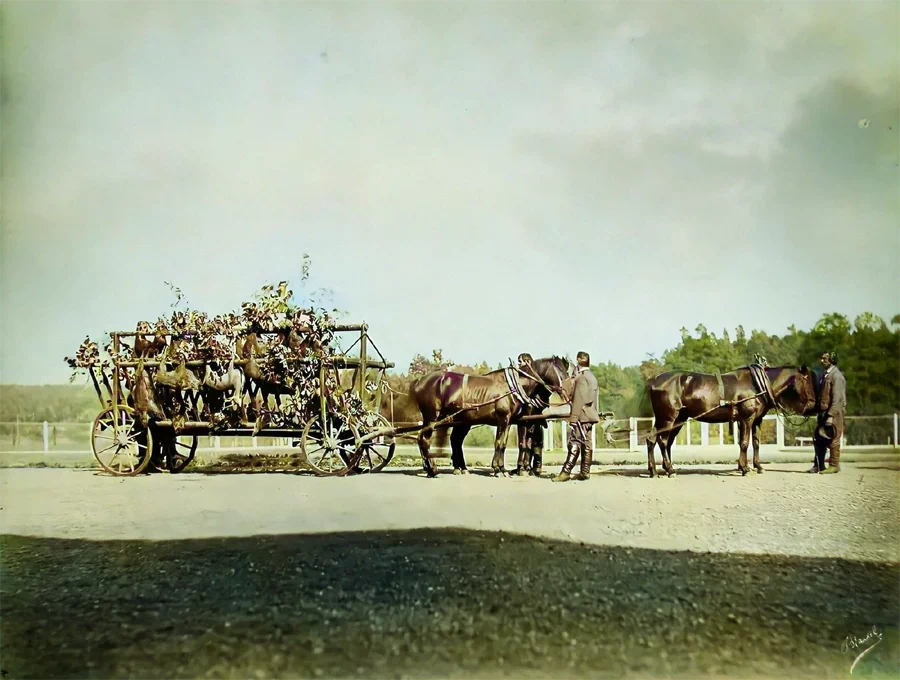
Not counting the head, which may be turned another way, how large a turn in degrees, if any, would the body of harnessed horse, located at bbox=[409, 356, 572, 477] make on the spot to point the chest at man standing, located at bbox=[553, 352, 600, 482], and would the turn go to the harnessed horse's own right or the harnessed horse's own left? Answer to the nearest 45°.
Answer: approximately 45° to the harnessed horse's own right

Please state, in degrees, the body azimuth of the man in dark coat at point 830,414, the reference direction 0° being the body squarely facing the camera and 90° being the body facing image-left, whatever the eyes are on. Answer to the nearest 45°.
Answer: approximately 90°

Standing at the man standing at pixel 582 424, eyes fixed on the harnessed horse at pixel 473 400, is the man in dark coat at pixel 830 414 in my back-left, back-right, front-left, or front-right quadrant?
back-right

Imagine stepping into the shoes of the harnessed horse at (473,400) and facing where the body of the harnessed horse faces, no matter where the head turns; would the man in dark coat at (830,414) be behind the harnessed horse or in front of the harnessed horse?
in front

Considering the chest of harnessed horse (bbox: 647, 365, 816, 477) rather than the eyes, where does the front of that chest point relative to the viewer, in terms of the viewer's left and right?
facing to the right of the viewer

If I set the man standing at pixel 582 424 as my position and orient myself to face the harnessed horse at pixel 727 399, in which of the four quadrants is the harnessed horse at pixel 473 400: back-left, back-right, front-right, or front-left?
back-left

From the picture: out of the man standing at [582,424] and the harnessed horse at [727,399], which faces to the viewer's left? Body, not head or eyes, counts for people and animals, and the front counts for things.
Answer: the man standing

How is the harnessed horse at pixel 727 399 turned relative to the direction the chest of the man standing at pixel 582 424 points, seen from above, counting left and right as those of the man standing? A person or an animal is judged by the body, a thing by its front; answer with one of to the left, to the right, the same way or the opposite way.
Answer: the opposite way

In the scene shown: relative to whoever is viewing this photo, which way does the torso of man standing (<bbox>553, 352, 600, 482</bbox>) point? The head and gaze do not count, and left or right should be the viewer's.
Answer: facing to the left of the viewer

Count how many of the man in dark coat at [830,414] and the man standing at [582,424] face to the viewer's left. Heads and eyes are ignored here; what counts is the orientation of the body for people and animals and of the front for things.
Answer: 2

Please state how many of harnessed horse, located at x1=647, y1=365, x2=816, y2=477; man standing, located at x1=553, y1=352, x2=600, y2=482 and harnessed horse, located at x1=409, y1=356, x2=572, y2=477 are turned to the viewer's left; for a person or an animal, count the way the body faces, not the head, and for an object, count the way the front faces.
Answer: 1

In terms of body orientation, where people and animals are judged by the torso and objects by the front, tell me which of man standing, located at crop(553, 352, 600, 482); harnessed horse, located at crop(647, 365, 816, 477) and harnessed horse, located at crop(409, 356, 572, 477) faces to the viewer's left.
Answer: the man standing

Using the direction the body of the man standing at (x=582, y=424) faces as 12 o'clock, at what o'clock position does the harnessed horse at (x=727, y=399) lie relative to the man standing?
The harnessed horse is roughly at 6 o'clock from the man standing.

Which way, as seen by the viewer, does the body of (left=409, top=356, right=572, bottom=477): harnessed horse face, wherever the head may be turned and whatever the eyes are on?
to the viewer's right
